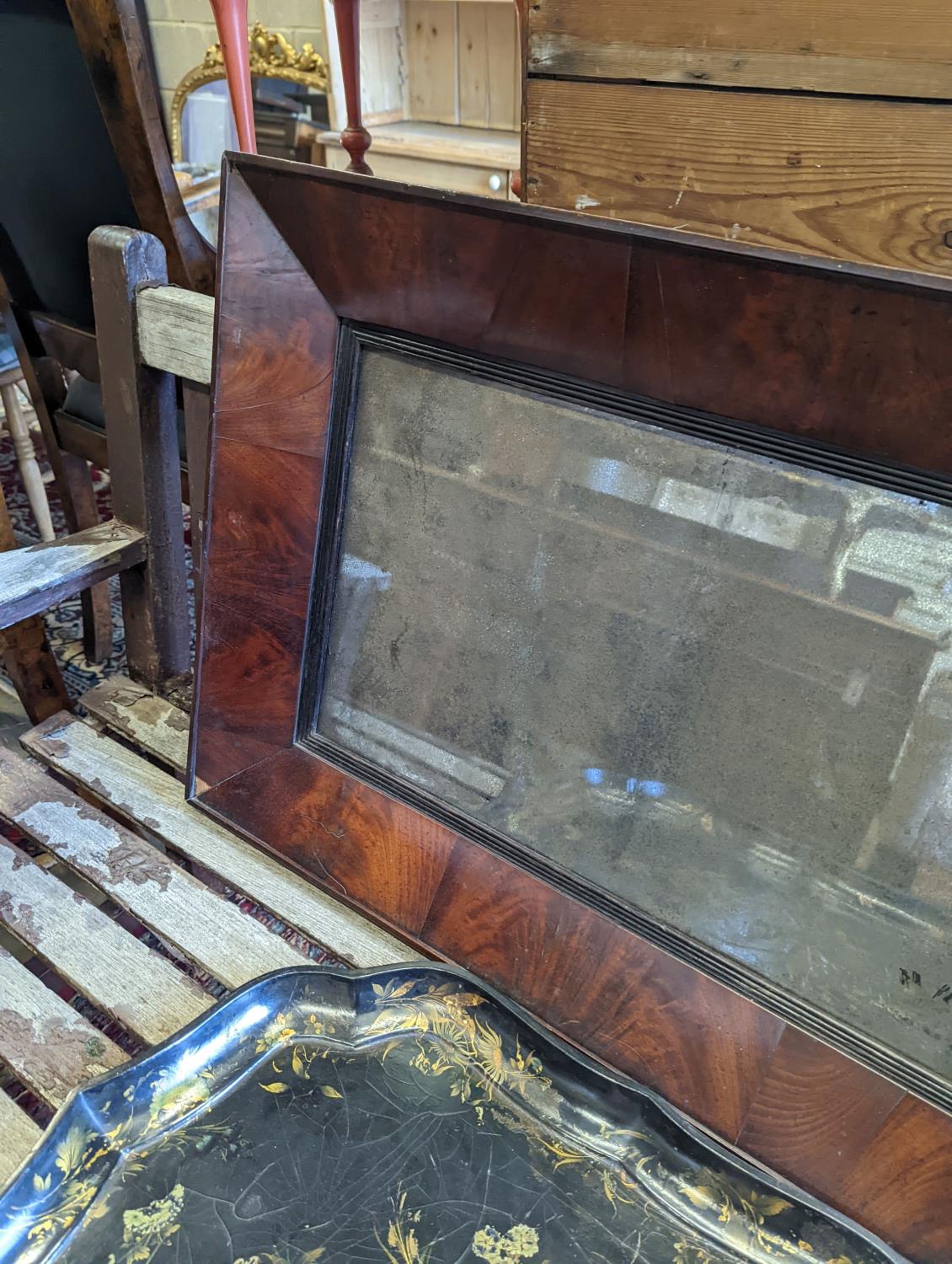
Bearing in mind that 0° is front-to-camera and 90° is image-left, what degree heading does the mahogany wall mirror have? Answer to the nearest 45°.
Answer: approximately 45°
